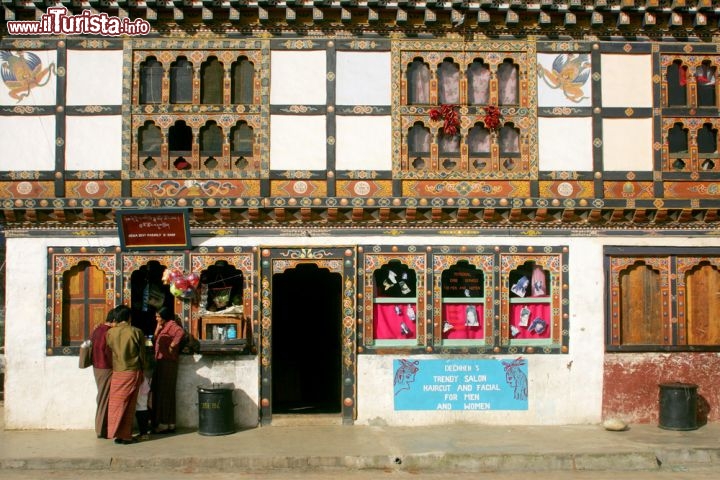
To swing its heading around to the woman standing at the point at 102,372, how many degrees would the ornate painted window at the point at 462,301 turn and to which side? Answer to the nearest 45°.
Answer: approximately 90° to its right

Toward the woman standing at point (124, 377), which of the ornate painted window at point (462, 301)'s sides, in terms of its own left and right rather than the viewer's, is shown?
right

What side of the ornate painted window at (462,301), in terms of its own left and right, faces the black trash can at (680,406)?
left

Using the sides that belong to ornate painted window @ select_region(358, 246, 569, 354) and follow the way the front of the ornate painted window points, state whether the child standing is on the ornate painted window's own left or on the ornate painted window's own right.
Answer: on the ornate painted window's own right

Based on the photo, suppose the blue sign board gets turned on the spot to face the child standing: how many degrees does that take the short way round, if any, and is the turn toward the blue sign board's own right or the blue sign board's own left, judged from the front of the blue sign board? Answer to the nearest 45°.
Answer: approximately 90° to the blue sign board's own right

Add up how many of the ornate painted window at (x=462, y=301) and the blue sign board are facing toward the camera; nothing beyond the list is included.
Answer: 2

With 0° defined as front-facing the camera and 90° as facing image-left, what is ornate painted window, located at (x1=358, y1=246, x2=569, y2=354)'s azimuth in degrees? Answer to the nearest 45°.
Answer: approximately 0°

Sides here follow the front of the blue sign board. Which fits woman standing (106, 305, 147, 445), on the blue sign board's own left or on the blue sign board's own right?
on the blue sign board's own right
